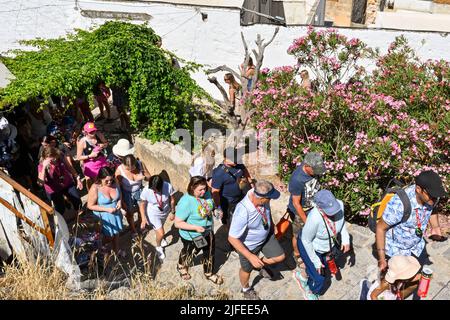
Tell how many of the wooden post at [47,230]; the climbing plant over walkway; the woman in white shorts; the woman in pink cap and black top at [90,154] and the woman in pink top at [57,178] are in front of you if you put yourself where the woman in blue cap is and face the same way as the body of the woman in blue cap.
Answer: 0

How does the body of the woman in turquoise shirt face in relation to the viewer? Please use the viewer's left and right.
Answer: facing the viewer and to the right of the viewer

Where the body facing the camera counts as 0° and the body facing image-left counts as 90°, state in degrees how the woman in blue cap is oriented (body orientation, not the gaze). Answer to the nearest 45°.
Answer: approximately 315°

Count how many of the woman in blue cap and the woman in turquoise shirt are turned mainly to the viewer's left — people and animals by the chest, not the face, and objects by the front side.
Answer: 0

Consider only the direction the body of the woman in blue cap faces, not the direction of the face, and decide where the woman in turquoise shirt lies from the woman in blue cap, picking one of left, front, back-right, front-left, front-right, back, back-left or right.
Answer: back-right

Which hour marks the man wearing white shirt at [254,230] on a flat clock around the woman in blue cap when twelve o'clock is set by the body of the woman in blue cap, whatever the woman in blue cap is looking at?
The man wearing white shirt is roughly at 4 o'clock from the woman in blue cap.

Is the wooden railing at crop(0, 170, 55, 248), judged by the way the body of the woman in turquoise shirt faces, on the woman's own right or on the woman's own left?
on the woman's own right

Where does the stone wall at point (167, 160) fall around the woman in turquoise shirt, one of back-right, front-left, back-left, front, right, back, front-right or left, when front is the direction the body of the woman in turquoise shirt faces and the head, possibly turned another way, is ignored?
back-left

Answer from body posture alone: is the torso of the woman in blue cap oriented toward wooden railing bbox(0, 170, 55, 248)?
no

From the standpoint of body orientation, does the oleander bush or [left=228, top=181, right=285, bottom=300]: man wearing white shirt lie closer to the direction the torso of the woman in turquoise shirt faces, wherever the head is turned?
the man wearing white shirt

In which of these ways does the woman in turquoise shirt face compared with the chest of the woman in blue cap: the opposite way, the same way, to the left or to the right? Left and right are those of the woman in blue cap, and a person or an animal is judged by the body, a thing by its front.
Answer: the same way

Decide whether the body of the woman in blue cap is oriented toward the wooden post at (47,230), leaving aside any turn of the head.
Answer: no

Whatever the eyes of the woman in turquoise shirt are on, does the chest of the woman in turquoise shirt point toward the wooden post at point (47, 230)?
no

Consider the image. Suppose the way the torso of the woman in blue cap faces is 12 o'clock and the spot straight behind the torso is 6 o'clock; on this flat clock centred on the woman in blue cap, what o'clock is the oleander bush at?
The oleander bush is roughly at 8 o'clock from the woman in blue cap.

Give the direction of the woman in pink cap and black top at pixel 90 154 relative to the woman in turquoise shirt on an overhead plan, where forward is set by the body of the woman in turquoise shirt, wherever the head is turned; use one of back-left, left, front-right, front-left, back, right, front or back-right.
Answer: back
